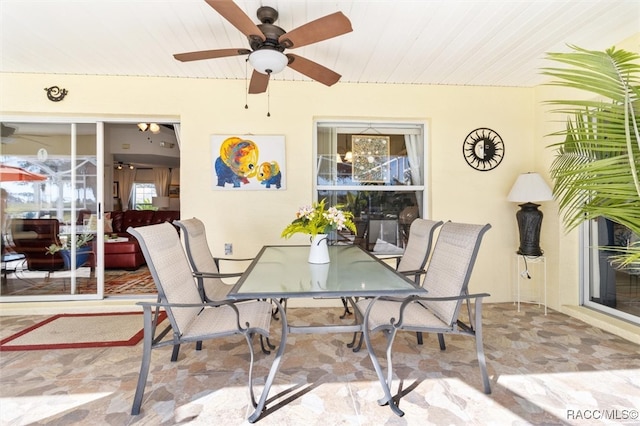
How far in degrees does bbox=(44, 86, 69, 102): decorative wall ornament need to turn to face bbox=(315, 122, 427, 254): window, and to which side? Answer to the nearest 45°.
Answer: approximately 45° to its left

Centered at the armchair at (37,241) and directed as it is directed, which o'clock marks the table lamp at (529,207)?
The table lamp is roughly at 12 o'clock from the armchair.

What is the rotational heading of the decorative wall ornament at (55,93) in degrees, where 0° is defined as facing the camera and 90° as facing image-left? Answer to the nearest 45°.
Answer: approximately 0°

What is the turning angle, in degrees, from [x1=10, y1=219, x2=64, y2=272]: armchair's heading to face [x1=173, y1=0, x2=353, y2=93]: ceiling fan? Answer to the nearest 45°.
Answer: approximately 45° to its right

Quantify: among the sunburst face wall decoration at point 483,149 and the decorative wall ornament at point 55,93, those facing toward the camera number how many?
2

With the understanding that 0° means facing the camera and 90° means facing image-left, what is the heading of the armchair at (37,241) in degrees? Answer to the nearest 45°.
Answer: approximately 315°
